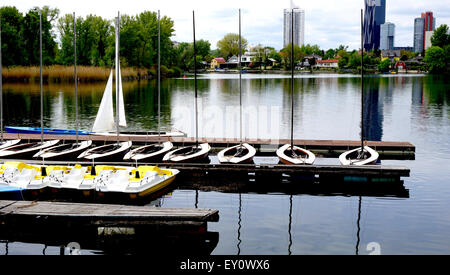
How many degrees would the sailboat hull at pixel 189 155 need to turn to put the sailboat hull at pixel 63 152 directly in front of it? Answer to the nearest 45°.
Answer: approximately 135° to its left

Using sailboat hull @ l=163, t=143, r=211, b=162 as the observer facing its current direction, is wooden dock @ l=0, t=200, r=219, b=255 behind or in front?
behind

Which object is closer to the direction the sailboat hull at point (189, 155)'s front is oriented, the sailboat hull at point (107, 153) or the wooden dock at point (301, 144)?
the wooden dock

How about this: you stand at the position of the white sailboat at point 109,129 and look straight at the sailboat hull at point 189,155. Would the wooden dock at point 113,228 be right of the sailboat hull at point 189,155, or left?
right

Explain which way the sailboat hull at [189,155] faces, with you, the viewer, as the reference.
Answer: facing away from the viewer and to the right of the viewer

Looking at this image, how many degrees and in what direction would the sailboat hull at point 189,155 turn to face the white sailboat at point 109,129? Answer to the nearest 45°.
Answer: approximately 90° to its left
